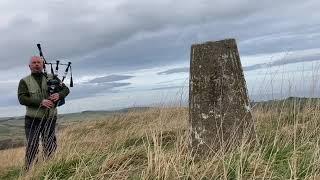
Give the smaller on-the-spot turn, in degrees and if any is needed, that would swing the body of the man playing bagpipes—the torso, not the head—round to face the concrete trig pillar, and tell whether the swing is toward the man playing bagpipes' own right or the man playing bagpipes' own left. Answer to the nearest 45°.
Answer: approximately 45° to the man playing bagpipes' own left

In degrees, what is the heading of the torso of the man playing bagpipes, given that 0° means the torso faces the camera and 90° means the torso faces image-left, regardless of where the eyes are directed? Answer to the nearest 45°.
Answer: approximately 0°
